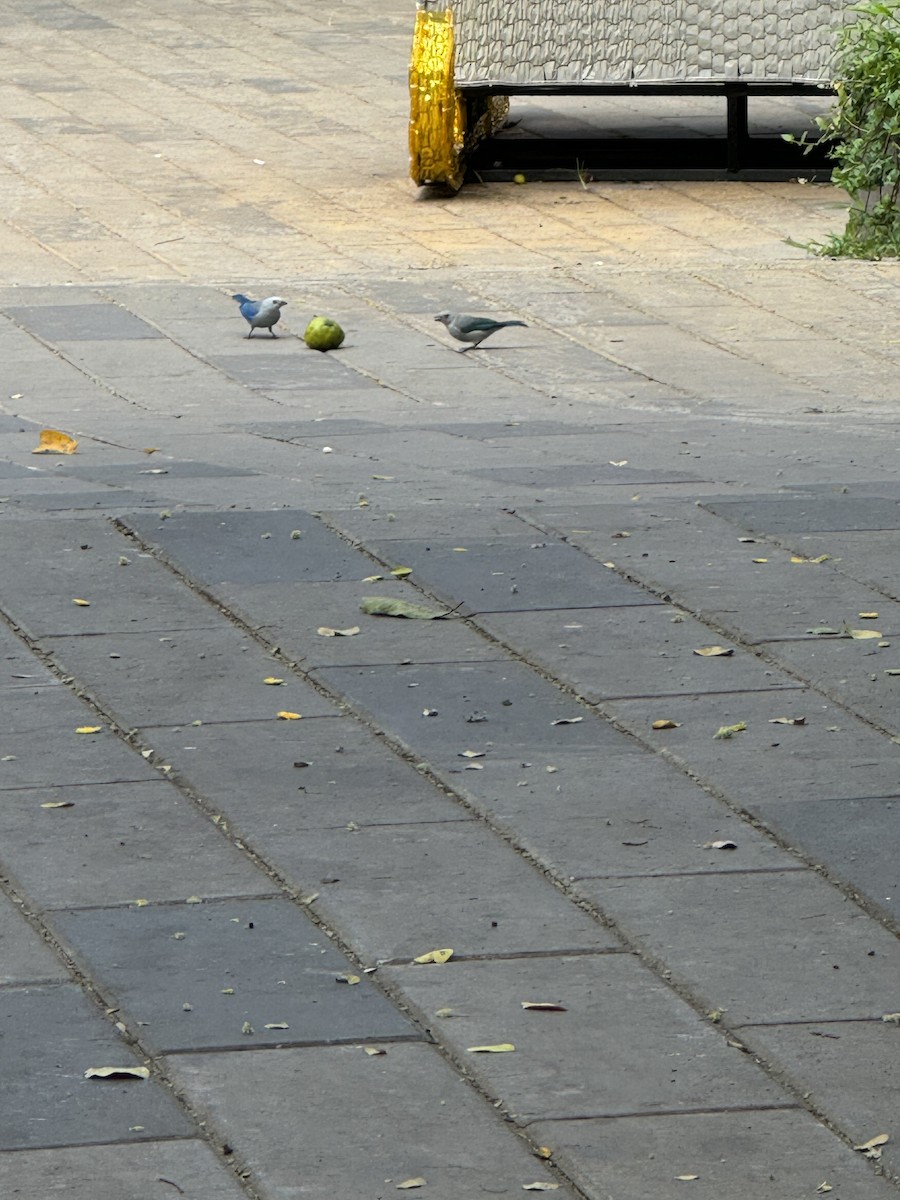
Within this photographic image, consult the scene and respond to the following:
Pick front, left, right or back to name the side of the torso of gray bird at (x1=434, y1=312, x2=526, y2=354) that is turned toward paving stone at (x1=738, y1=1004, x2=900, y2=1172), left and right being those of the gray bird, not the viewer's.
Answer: left

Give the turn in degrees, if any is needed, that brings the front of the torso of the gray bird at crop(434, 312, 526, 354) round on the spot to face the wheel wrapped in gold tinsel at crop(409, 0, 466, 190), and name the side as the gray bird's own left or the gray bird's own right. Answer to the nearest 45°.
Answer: approximately 90° to the gray bird's own right

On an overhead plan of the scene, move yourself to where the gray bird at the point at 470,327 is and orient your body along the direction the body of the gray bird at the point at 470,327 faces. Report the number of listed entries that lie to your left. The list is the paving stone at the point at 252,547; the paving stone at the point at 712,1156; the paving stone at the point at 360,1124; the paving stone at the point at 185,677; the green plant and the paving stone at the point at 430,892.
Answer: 5

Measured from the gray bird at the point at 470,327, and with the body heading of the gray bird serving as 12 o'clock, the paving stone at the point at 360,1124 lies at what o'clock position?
The paving stone is roughly at 9 o'clock from the gray bird.

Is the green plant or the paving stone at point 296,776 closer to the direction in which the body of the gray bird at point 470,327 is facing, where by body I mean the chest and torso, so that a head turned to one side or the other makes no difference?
the paving stone

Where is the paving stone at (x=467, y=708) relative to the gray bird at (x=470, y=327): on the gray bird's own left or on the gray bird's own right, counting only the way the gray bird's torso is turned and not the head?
on the gray bird's own left

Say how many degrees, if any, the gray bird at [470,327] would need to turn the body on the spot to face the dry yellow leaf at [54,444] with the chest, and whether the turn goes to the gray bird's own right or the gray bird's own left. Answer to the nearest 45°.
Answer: approximately 45° to the gray bird's own left

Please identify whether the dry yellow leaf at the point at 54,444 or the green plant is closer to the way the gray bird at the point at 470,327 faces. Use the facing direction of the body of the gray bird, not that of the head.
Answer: the dry yellow leaf

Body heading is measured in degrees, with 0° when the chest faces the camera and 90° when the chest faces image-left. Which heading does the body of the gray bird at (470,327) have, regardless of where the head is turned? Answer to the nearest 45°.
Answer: approximately 90°

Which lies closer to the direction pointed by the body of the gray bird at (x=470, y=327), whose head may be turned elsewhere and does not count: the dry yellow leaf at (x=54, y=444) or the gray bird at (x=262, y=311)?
the gray bird

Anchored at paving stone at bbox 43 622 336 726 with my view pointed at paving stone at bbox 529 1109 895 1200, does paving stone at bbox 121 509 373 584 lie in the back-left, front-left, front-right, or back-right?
back-left
